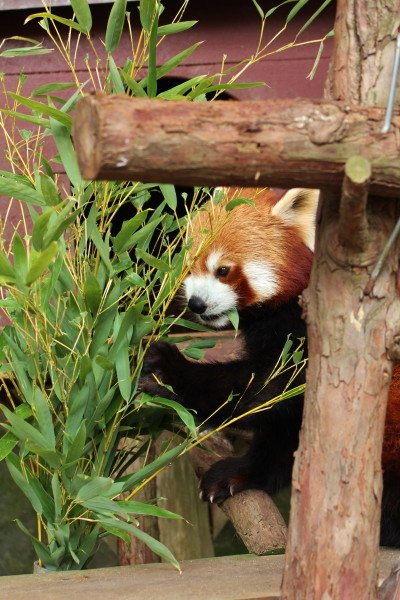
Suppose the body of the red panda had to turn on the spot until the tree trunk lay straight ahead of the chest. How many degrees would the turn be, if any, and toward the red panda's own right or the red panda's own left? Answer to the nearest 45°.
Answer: approximately 90° to the red panda's own left

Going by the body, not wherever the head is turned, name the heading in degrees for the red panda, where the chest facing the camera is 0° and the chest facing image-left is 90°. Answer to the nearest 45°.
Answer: approximately 90°
